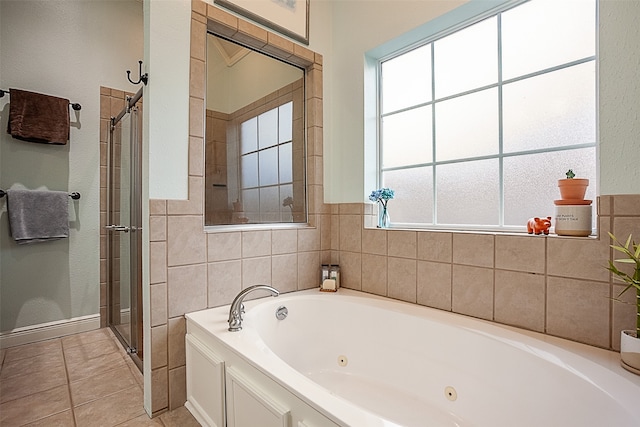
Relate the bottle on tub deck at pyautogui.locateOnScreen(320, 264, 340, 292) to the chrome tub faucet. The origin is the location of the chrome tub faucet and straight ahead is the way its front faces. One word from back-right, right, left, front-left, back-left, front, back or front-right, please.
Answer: front-left

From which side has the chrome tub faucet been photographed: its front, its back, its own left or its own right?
right

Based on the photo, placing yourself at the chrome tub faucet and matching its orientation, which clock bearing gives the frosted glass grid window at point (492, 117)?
The frosted glass grid window is roughly at 12 o'clock from the chrome tub faucet.

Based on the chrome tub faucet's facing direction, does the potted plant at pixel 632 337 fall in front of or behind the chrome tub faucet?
in front
